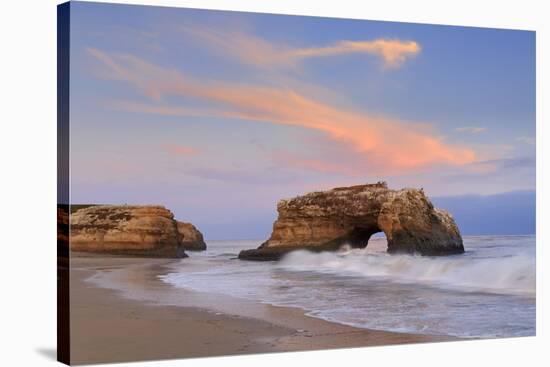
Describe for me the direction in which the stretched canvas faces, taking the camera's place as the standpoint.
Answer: facing the viewer and to the right of the viewer
